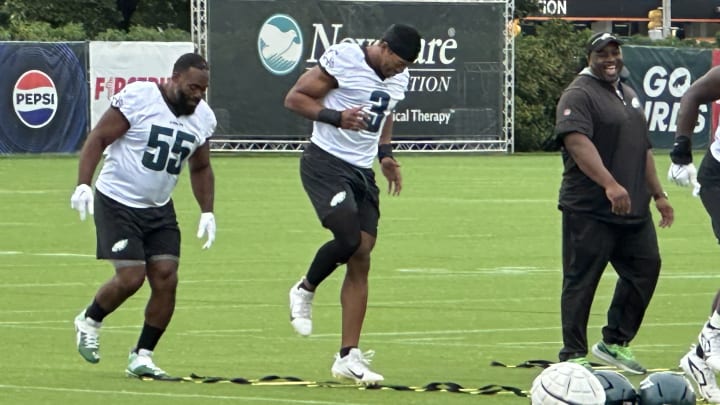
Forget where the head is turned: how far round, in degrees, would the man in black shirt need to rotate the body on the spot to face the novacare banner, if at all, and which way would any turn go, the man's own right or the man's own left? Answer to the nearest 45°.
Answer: approximately 135° to the man's own left

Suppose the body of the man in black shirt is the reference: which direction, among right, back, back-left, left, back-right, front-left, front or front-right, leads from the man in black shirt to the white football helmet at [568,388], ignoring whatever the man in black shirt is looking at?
front-right

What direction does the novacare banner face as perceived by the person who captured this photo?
facing the viewer

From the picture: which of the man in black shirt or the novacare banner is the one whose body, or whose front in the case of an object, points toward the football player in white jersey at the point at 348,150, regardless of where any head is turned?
the novacare banner

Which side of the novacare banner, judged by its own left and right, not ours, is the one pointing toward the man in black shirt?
front

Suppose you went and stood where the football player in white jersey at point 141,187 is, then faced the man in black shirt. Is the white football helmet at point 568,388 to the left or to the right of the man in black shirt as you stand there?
right

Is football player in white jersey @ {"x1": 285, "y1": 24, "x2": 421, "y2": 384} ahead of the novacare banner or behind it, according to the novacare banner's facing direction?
ahead

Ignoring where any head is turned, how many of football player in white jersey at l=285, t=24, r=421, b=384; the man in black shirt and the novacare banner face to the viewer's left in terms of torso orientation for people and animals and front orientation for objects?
0

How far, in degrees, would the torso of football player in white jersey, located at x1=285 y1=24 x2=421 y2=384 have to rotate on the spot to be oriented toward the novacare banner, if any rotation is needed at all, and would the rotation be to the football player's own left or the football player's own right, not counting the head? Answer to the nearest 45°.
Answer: approximately 135° to the football player's own left

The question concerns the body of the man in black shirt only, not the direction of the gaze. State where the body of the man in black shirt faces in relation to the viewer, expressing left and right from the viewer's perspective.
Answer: facing the viewer and to the right of the viewer

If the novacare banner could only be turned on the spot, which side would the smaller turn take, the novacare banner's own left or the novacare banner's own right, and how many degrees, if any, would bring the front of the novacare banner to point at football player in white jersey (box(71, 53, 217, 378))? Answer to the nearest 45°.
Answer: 0° — it already faces them

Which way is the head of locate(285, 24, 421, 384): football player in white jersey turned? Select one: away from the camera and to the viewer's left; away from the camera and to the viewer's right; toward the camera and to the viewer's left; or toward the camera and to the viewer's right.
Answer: toward the camera and to the viewer's right

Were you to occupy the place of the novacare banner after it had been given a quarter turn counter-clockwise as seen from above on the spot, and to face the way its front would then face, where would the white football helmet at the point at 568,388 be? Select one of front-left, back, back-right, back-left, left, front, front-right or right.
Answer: right

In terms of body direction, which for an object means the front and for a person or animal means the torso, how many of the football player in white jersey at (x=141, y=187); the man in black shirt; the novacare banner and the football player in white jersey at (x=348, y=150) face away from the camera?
0
